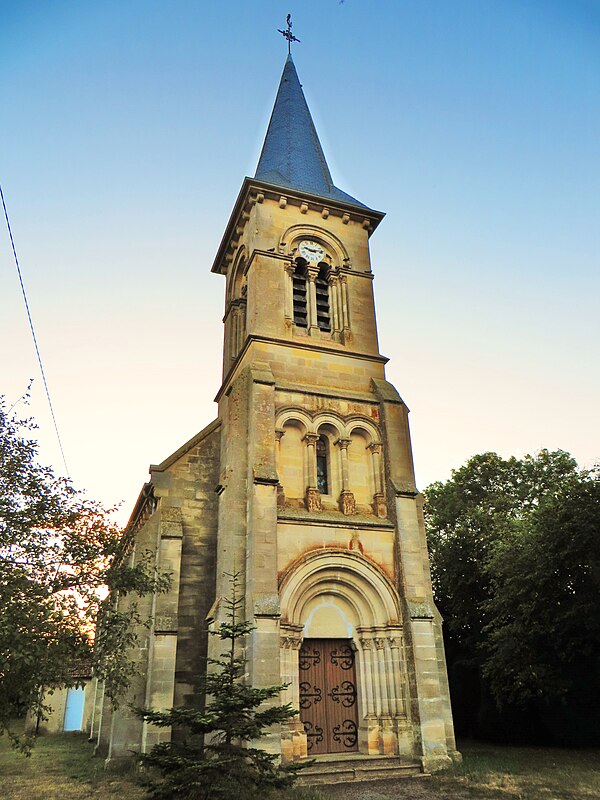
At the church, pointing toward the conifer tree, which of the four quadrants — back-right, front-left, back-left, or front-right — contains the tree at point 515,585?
back-left

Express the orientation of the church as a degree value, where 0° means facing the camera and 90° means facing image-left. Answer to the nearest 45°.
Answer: approximately 0°

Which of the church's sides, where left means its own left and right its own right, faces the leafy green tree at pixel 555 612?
left

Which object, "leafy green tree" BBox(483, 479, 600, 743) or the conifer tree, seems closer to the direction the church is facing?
the conifer tree

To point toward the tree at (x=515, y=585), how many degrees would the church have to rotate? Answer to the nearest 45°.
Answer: approximately 135° to its left

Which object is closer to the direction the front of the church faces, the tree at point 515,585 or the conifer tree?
the conifer tree

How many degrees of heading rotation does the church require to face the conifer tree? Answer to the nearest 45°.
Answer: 0° — it already faces it
